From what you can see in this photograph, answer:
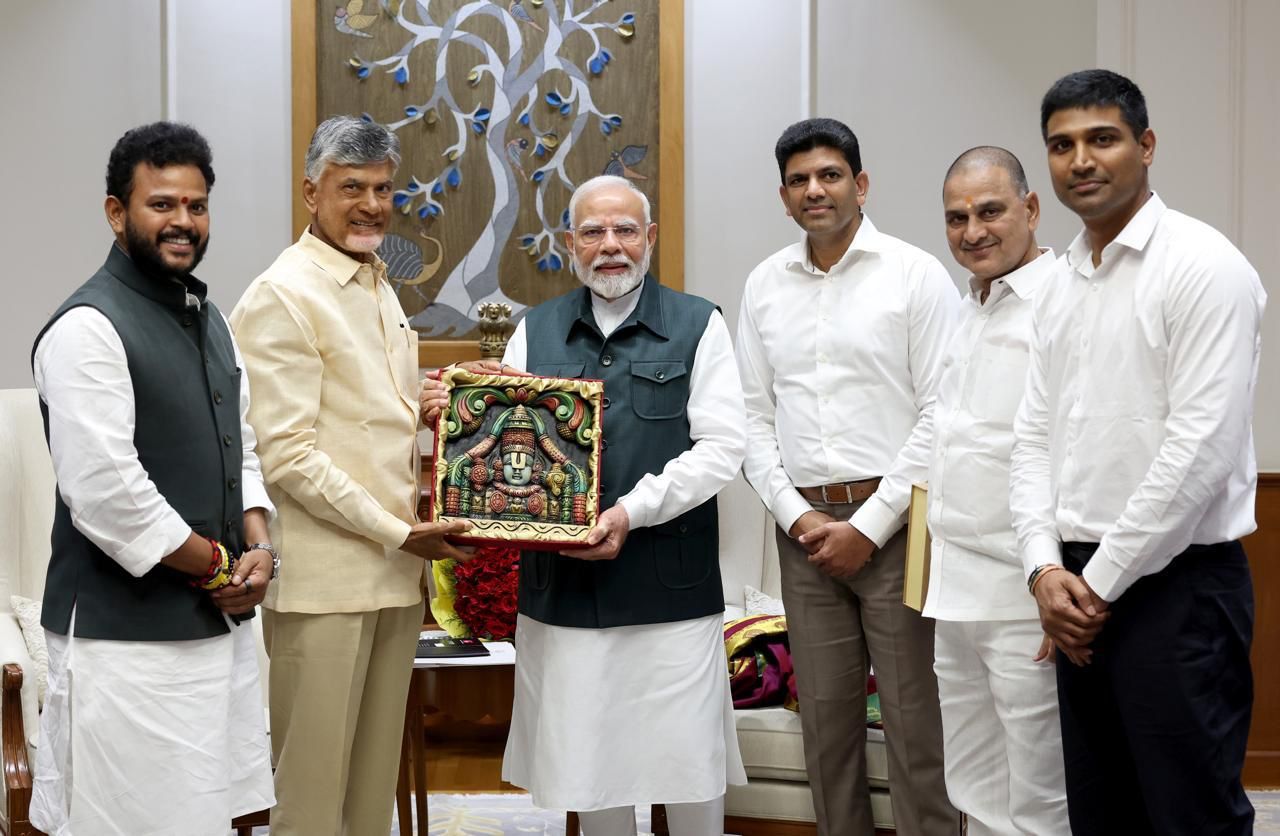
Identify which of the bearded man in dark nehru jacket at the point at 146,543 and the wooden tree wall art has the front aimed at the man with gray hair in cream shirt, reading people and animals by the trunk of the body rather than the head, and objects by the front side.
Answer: the wooden tree wall art

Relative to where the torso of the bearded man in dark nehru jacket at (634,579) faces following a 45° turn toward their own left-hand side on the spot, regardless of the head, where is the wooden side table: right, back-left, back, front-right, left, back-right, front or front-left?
back

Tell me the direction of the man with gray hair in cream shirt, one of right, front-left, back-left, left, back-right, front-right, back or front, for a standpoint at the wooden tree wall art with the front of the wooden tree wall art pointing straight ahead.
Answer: front

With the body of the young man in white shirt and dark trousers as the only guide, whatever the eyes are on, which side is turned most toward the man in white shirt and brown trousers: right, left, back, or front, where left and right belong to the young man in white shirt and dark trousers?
right

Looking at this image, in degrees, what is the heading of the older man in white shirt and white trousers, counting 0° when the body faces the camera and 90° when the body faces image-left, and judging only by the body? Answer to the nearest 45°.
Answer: approximately 45°

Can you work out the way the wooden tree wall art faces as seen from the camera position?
facing the viewer

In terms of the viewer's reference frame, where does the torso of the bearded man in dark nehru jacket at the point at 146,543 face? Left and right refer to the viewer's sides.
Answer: facing the viewer and to the right of the viewer

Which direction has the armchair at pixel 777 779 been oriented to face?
toward the camera

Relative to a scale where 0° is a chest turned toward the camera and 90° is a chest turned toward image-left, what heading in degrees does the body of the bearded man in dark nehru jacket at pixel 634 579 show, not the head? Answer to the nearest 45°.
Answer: approximately 0°
